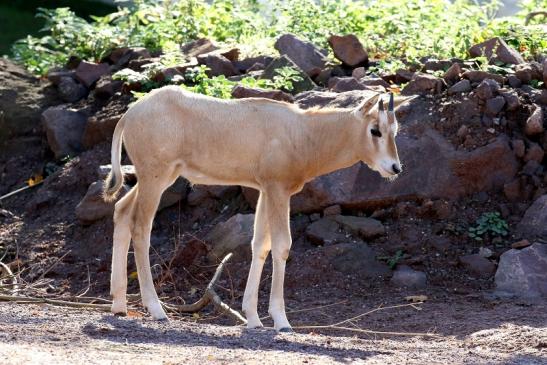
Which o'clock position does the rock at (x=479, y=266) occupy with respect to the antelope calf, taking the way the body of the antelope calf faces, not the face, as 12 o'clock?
The rock is roughly at 11 o'clock from the antelope calf.

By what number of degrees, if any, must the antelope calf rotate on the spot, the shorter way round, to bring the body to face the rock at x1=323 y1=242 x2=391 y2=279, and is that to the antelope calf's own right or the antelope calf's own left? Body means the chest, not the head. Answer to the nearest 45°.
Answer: approximately 45° to the antelope calf's own left

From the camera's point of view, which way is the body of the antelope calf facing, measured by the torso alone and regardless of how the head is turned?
to the viewer's right

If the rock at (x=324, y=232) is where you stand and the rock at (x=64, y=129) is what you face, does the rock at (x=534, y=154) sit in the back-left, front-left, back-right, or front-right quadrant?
back-right

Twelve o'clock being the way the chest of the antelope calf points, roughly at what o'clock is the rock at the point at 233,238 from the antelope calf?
The rock is roughly at 9 o'clock from the antelope calf.

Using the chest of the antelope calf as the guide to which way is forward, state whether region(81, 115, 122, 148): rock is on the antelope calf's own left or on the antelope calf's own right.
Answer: on the antelope calf's own left

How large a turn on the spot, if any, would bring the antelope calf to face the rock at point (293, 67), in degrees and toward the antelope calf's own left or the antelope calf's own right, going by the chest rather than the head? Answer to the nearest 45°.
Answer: approximately 90° to the antelope calf's own left

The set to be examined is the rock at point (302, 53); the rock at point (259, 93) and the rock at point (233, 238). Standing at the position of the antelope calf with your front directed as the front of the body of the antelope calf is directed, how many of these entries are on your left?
3

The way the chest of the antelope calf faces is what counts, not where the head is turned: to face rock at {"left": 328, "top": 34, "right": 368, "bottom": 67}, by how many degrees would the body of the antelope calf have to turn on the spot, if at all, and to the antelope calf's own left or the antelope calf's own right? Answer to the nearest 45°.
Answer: approximately 90° to the antelope calf's own left

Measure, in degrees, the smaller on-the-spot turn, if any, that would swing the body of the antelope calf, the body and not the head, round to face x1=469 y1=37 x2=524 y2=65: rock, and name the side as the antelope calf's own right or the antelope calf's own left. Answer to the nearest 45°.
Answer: approximately 45° to the antelope calf's own left

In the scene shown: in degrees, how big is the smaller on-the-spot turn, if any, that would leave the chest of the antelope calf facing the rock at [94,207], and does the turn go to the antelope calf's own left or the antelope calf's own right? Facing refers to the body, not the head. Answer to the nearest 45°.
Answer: approximately 135° to the antelope calf's own left

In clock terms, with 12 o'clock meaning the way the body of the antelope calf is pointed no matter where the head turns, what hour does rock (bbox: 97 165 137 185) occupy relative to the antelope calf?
The rock is roughly at 8 o'clock from the antelope calf.
